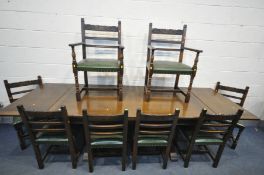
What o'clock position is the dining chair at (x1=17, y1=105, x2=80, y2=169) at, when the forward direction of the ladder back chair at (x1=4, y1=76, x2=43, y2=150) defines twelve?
The dining chair is roughly at 1 o'clock from the ladder back chair.

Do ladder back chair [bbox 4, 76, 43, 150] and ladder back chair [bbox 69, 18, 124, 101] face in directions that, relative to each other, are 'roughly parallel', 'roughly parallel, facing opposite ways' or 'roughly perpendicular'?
roughly perpendicular

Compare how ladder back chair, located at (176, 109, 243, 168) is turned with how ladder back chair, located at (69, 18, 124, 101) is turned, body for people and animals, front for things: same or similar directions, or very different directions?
very different directions

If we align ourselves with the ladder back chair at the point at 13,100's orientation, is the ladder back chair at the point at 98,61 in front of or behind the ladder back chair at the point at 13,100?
in front

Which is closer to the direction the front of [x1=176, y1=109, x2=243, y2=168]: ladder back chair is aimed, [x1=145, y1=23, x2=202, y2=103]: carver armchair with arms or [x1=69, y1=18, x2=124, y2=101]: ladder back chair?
the carver armchair with arms

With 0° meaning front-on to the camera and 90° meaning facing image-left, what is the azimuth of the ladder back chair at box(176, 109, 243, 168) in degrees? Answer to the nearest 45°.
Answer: approximately 135°

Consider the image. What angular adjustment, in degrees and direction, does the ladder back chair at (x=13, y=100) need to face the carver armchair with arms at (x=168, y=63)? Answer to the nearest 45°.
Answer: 0° — it already faces it

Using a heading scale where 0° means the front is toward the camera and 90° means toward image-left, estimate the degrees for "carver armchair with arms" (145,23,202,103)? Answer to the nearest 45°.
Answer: approximately 0°

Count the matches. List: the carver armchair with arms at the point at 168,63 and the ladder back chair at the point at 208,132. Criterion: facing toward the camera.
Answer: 1

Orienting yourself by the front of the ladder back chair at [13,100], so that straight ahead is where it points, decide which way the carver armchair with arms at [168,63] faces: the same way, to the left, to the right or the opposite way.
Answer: to the right

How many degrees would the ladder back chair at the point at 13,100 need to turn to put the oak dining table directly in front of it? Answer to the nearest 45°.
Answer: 0° — it already faces it

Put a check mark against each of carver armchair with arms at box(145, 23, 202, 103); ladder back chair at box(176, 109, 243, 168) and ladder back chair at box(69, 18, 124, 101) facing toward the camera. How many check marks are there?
2
